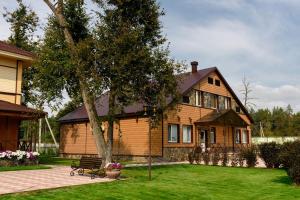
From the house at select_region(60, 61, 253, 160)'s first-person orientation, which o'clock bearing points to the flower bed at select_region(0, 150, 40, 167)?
The flower bed is roughly at 3 o'clock from the house.

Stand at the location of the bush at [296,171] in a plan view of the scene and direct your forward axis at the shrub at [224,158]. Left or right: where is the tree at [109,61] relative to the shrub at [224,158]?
left

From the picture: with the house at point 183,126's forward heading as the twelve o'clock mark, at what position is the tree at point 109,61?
The tree is roughly at 2 o'clock from the house.

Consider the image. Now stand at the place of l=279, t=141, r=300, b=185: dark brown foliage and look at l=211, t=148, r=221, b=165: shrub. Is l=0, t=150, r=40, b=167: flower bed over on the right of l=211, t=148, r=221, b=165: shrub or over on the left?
left

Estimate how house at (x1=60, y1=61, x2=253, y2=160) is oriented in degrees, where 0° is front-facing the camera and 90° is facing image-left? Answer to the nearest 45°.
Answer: approximately 315°
